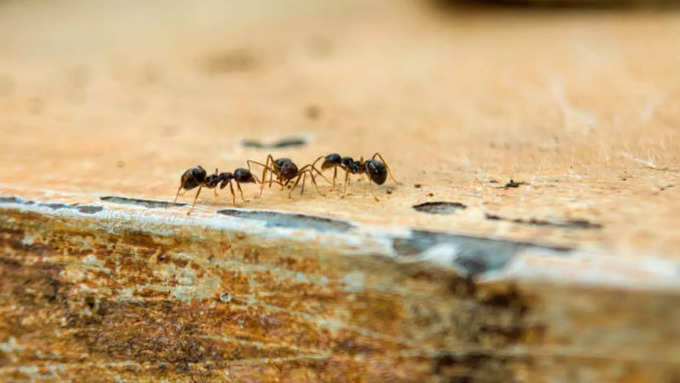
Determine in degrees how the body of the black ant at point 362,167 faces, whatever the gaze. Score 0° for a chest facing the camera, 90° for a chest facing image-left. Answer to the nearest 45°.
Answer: approximately 90°

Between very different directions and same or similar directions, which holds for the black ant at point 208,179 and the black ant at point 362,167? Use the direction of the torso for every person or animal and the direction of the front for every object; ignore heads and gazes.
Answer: very different directions

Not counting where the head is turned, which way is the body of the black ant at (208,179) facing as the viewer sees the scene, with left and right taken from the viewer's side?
facing to the right of the viewer

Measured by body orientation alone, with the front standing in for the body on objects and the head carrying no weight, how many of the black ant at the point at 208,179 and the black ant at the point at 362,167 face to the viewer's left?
1

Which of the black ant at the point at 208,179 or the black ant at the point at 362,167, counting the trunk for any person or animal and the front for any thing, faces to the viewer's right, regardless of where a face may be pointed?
the black ant at the point at 208,179
